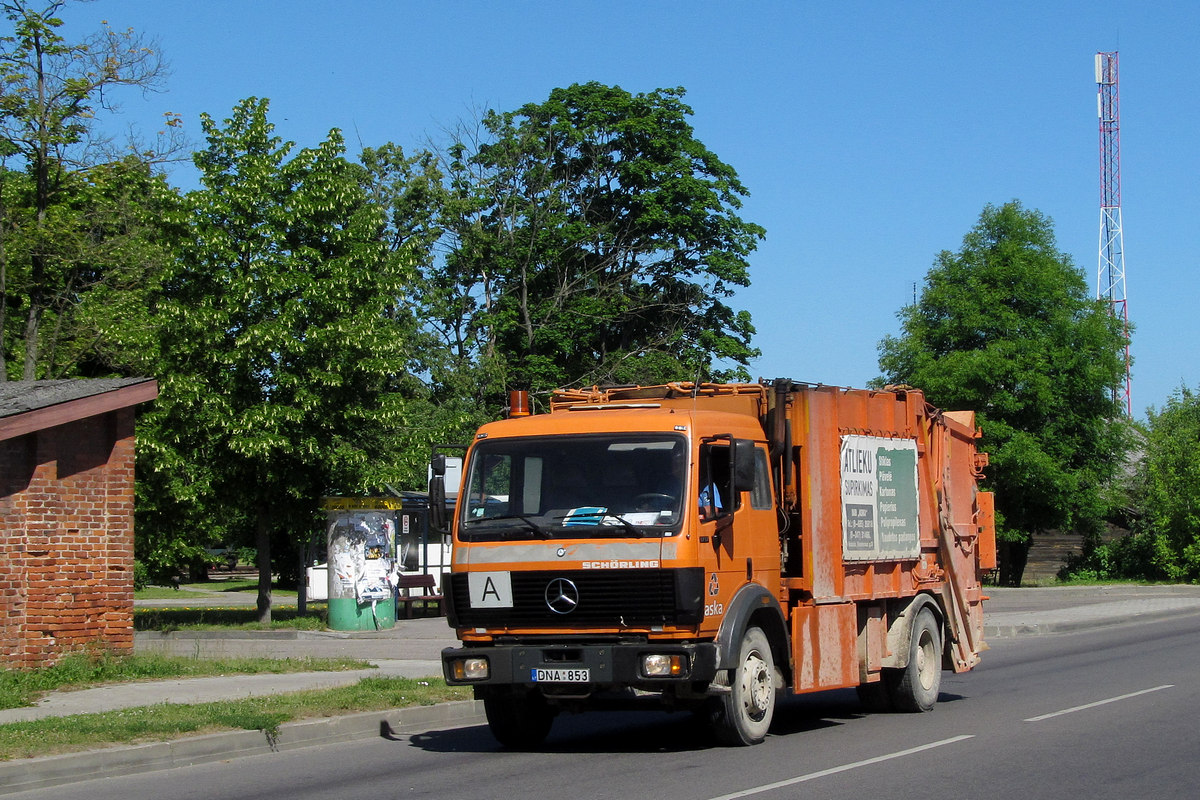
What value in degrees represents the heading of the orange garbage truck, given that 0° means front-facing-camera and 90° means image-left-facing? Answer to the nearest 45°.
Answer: approximately 45°

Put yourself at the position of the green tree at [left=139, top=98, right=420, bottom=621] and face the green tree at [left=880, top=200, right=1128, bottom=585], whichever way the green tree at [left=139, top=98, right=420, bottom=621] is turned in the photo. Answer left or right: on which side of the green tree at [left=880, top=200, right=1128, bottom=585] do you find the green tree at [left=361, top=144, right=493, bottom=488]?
left

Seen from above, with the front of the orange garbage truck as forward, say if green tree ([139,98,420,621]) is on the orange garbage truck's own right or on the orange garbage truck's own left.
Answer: on the orange garbage truck's own right

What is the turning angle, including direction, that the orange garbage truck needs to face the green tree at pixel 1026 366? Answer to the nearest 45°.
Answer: approximately 135° to its right

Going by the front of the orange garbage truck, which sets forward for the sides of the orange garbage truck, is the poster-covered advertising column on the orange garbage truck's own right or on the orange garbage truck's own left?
on the orange garbage truck's own right

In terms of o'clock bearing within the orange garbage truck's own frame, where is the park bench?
The park bench is roughly at 4 o'clock from the orange garbage truck.

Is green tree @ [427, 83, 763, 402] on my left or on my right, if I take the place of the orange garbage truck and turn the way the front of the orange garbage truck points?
on my right

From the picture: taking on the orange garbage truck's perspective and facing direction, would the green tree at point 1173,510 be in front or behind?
behind
